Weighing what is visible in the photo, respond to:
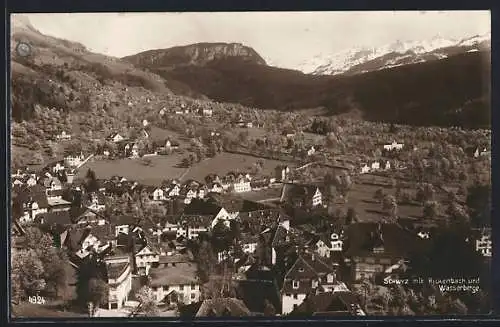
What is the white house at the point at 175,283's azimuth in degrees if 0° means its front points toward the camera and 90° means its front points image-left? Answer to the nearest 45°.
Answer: approximately 0°
